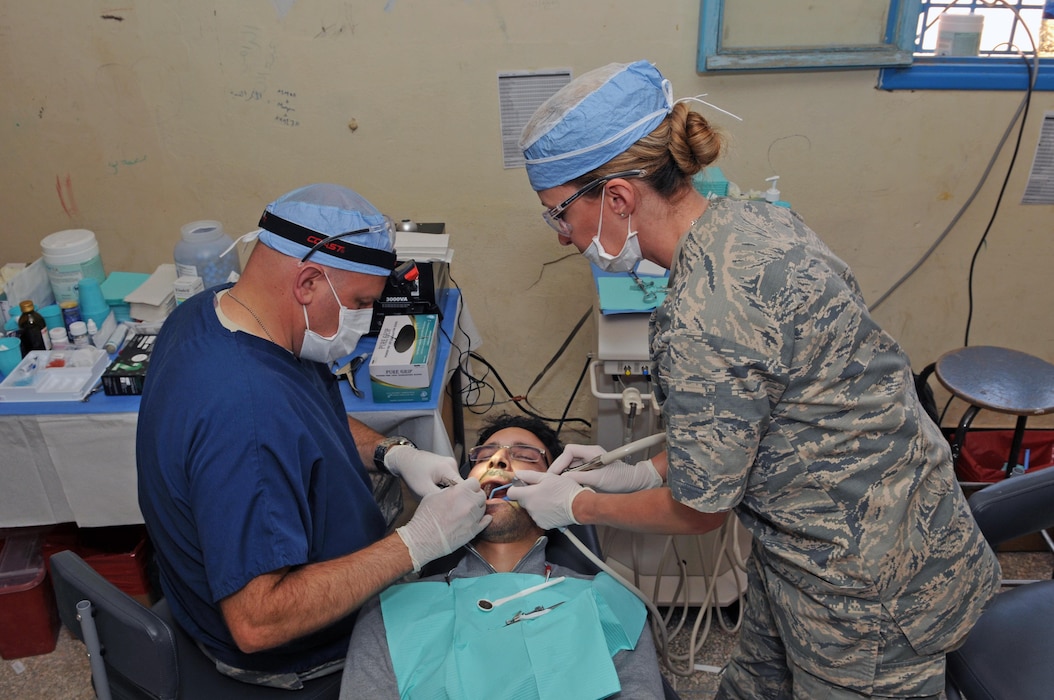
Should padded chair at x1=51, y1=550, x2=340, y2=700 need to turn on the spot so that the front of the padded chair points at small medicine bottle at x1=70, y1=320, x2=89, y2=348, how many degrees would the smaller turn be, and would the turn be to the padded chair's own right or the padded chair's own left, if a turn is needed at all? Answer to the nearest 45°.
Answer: approximately 45° to the padded chair's own left

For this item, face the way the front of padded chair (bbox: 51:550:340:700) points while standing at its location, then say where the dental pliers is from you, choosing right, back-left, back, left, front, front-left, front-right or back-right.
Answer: front

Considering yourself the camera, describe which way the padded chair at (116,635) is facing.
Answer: facing away from the viewer and to the right of the viewer

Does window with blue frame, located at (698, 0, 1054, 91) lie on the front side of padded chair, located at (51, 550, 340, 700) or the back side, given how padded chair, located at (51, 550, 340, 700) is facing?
on the front side

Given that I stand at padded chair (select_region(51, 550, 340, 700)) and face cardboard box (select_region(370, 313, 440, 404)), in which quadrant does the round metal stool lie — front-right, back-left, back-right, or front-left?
front-right

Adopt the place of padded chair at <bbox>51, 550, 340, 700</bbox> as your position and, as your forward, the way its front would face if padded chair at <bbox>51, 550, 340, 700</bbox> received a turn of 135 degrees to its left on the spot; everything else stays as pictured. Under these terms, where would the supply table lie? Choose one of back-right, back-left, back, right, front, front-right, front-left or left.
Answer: right

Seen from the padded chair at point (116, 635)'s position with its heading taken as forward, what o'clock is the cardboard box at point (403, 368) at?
The cardboard box is roughly at 12 o'clock from the padded chair.

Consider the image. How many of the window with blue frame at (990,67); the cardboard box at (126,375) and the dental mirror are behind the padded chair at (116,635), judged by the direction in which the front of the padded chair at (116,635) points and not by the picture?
0

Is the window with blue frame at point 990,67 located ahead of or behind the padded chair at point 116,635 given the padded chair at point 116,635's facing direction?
ahead

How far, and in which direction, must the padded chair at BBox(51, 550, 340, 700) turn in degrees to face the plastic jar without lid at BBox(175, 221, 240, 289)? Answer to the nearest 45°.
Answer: approximately 45° to its left
